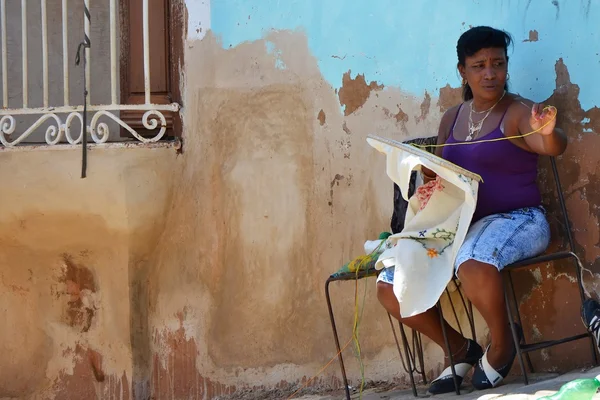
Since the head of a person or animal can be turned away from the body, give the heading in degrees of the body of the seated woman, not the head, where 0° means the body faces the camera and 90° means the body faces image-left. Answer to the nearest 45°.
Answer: approximately 45°
